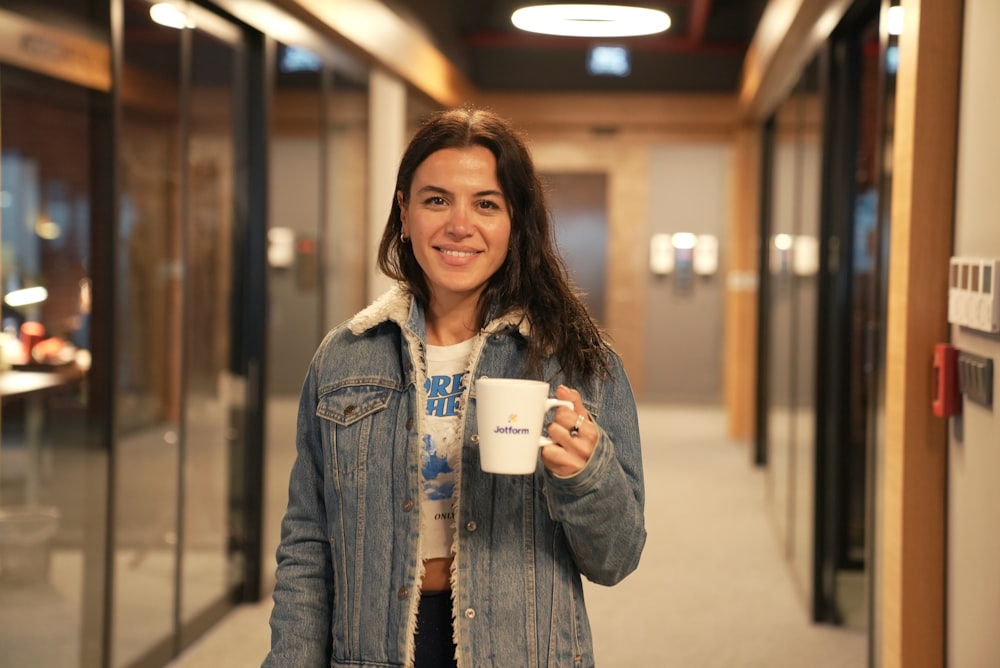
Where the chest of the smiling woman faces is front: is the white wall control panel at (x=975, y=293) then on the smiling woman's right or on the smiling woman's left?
on the smiling woman's left

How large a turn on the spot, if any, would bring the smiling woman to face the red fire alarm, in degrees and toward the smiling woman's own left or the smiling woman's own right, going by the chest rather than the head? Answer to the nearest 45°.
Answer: approximately 135° to the smiling woman's own left

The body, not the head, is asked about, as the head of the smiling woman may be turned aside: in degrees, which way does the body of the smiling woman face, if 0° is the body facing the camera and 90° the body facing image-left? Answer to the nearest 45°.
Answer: approximately 0°

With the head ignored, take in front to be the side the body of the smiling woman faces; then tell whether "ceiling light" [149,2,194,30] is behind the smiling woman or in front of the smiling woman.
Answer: behind
